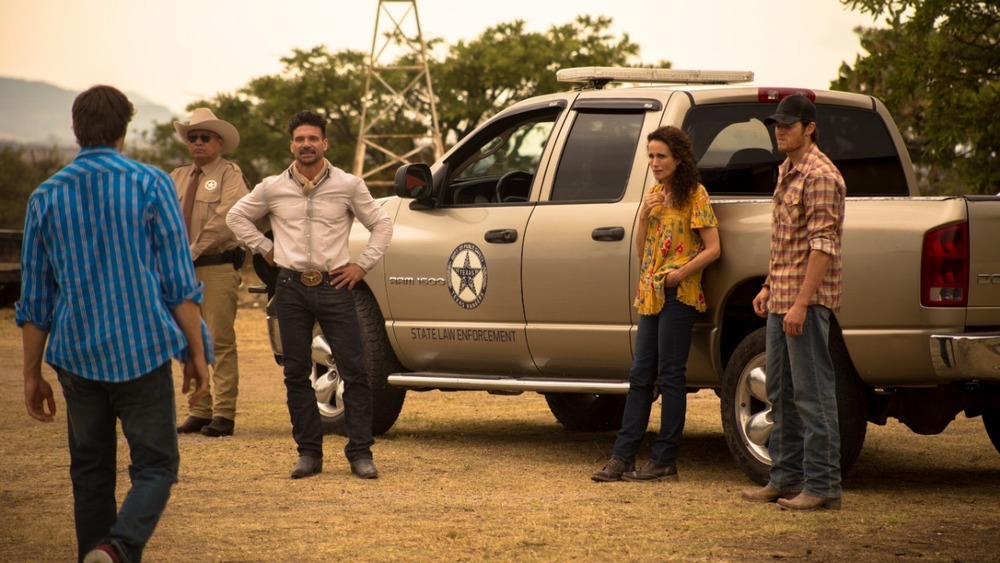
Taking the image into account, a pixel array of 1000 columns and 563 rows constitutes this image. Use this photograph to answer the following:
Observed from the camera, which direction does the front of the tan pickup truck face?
facing away from the viewer and to the left of the viewer

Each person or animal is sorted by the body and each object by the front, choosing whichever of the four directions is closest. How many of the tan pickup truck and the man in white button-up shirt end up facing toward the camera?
1

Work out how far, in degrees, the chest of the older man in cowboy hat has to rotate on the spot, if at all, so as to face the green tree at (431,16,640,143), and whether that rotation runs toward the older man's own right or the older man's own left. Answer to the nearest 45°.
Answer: approximately 135° to the older man's own right

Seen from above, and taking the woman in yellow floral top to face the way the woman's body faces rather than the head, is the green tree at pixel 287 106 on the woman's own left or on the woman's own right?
on the woman's own right

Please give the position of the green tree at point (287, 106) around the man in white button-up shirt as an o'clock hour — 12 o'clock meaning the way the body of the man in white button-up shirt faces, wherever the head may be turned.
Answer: The green tree is roughly at 6 o'clock from the man in white button-up shirt.

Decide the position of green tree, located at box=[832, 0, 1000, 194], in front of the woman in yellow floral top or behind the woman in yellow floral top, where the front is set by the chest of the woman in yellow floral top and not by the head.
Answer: behind

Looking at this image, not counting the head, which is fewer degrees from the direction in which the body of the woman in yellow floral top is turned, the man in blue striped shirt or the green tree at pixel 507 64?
the man in blue striped shirt

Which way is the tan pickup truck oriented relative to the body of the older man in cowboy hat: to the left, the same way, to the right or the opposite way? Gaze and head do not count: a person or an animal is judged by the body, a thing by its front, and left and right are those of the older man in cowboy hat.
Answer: to the right
